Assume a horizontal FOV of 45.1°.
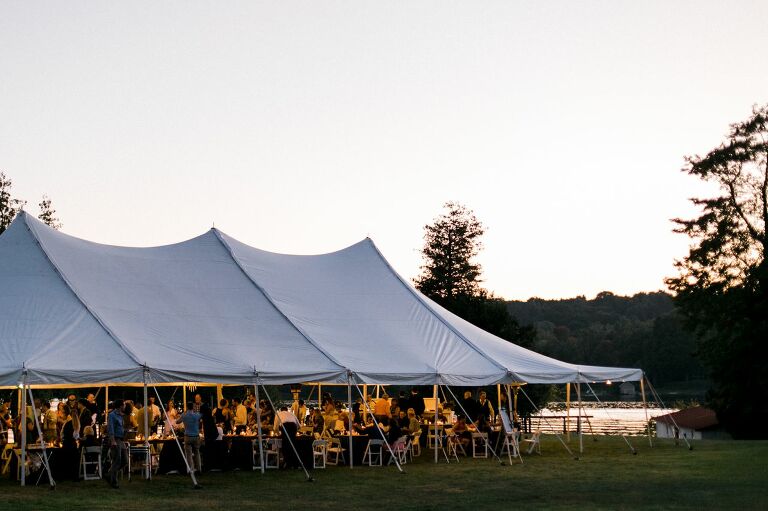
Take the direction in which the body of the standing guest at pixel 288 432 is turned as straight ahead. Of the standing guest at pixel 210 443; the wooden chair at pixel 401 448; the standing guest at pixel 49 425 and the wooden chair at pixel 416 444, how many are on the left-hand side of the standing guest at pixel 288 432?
2

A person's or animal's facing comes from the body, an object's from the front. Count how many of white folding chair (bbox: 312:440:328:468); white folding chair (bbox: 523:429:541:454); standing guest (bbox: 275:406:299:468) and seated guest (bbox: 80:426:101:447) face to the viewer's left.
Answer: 1

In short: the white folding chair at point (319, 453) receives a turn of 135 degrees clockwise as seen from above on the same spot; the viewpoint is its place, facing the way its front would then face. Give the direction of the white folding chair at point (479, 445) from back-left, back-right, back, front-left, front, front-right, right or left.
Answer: left

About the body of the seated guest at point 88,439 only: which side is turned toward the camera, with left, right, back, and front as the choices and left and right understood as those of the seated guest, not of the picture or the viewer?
back

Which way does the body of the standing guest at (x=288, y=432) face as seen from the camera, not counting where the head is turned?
away from the camera

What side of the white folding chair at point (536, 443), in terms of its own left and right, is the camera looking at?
left
